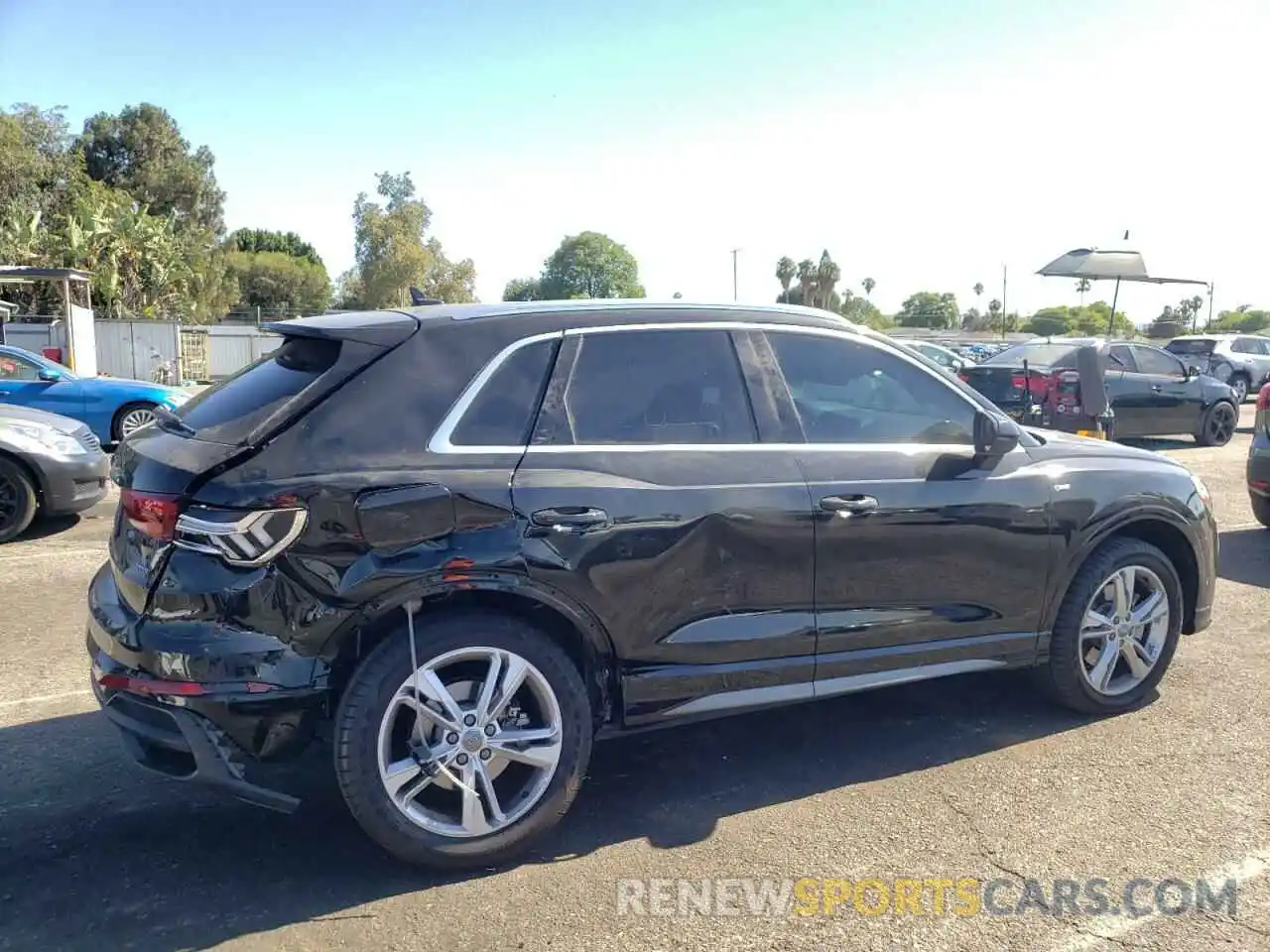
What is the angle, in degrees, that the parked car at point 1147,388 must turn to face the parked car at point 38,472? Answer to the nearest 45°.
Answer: approximately 180°

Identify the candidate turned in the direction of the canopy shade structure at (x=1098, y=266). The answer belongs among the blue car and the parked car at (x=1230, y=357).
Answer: the blue car

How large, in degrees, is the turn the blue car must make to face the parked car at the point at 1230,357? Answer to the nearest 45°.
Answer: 0° — it already faces it

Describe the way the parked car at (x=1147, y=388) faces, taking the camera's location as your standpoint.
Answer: facing away from the viewer and to the right of the viewer

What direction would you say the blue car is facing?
to the viewer's right

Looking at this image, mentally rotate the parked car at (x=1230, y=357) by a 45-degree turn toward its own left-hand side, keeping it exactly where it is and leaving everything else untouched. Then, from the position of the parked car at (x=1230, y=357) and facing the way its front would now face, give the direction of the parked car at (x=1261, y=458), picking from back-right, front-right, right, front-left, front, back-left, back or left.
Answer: back

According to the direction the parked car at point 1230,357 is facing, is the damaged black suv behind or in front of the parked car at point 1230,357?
behind

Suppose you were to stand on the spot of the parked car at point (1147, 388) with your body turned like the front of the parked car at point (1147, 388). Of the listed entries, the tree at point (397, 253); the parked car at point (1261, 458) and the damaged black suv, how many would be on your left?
1

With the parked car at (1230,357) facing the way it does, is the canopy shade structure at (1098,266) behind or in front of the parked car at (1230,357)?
behind

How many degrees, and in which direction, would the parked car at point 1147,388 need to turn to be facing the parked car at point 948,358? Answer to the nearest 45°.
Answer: approximately 135° to its left

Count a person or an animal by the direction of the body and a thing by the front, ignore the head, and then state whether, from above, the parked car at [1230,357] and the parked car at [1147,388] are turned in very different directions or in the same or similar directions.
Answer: same or similar directions

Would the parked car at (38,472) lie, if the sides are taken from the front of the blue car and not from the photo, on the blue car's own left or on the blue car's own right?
on the blue car's own right

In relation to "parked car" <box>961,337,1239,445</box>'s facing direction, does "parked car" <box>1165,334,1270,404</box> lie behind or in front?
in front

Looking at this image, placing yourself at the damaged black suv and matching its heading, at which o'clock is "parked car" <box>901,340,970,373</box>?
The parked car is roughly at 11 o'clock from the damaged black suv.

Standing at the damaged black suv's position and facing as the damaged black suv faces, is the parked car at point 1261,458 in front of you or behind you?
in front

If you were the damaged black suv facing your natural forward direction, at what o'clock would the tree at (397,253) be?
The tree is roughly at 10 o'clock from the damaged black suv.

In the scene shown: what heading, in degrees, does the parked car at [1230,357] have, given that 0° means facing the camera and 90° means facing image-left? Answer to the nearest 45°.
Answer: approximately 225°

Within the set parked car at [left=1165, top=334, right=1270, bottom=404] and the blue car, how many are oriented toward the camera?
0
